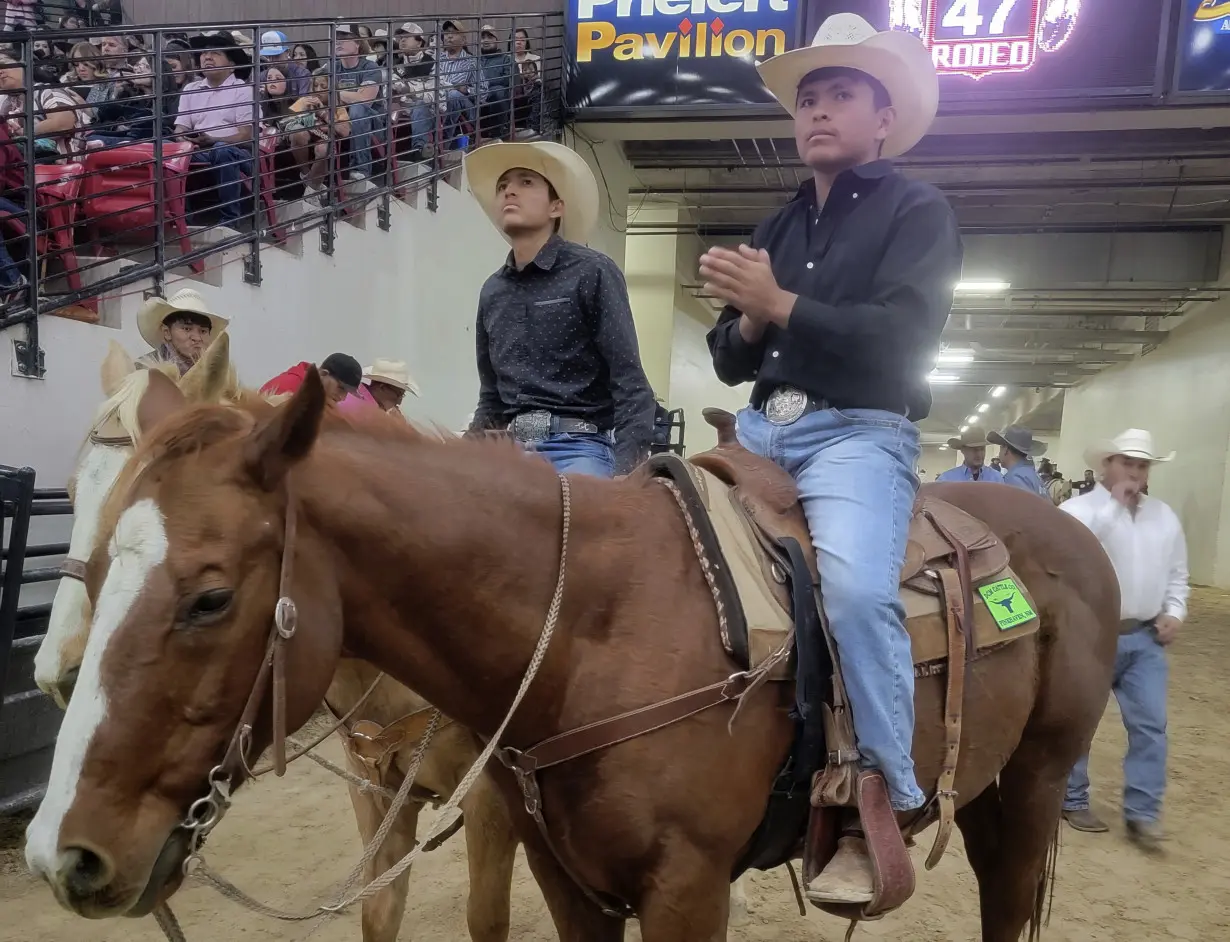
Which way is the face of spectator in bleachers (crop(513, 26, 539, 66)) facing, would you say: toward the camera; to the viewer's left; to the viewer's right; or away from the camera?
toward the camera

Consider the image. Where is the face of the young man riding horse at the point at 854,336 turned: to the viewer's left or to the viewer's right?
to the viewer's left

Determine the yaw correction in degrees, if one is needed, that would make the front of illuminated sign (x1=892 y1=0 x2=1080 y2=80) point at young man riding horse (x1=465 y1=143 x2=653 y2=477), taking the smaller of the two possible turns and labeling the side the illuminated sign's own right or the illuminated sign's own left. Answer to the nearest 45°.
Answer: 0° — it already faces them

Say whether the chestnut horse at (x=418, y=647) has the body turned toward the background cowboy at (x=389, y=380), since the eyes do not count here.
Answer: no

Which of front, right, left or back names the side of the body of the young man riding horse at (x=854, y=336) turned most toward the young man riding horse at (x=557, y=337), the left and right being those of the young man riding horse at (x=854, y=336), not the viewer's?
right

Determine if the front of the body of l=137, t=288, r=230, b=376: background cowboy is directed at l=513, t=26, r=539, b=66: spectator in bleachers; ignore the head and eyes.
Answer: no

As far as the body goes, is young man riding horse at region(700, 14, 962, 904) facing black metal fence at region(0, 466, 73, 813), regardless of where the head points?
no

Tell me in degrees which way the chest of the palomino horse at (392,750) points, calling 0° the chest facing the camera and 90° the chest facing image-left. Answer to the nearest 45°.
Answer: approximately 45°

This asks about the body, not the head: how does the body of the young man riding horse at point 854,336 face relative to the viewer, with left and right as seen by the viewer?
facing the viewer and to the left of the viewer

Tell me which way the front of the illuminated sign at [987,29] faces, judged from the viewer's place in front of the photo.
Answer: facing the viewer

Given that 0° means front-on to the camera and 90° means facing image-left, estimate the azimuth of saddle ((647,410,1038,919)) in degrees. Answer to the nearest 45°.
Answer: approximately 45°
